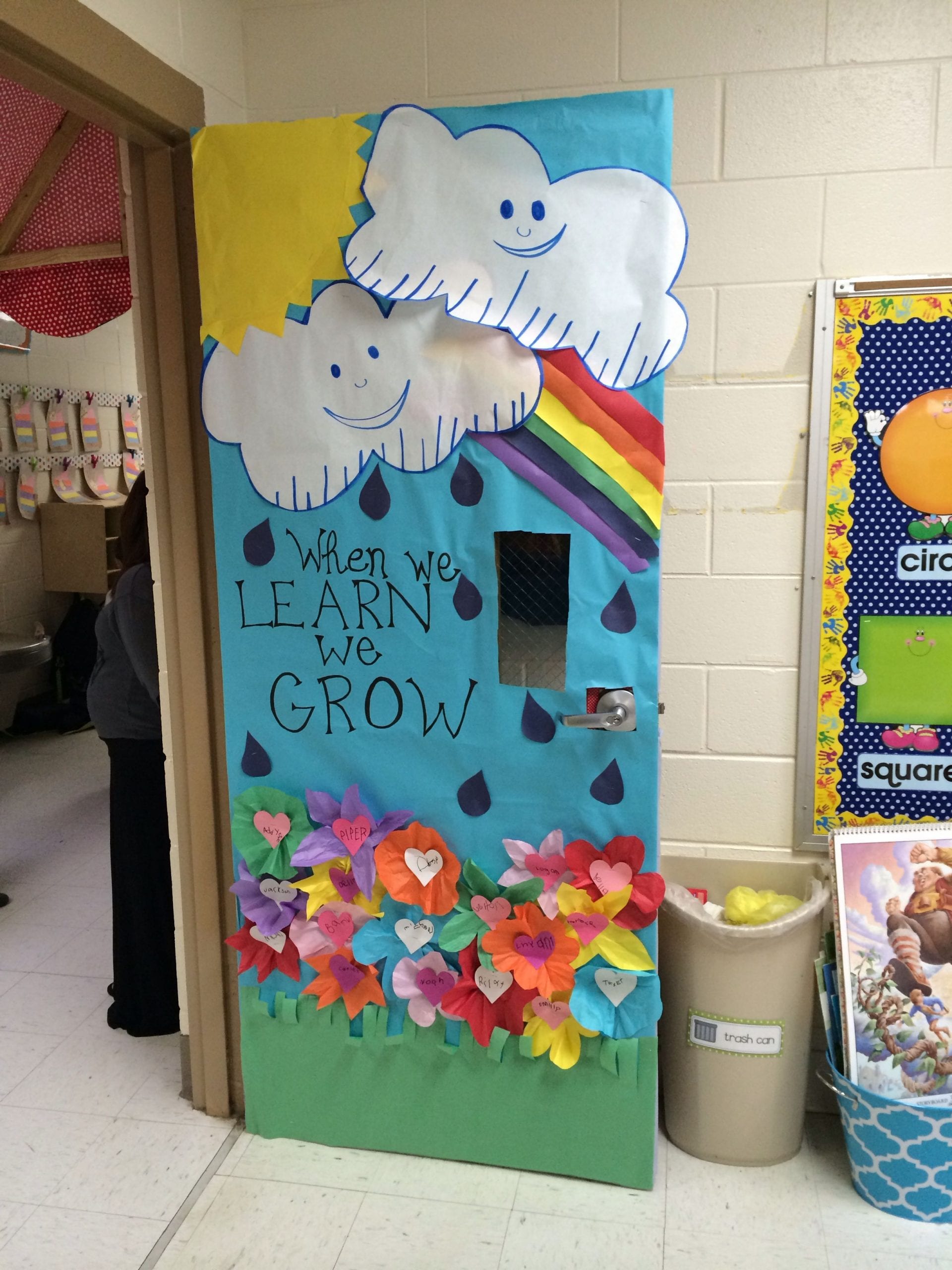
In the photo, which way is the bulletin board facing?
toward the camera

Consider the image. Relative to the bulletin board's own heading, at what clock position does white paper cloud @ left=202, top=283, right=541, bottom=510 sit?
The white paper cloud is roughly at 2 o'clock from the bulletin board.

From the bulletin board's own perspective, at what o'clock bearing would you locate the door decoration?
The door decoration is roughly at 2 o'clock from the bulletin board.

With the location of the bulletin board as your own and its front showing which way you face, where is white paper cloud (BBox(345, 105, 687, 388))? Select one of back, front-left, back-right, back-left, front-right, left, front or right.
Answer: front-right

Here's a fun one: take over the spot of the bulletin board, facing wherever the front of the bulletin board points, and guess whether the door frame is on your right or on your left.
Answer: on your right
